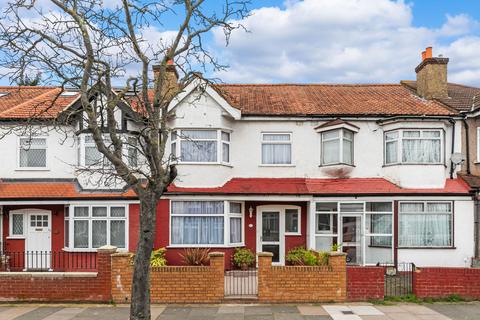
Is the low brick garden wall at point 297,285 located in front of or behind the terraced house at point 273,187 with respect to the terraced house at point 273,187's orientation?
in front

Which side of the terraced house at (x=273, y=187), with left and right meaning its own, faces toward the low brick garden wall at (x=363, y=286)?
front

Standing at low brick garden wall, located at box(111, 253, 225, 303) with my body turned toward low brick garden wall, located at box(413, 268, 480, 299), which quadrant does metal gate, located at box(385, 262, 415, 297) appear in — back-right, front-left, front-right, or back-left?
front-left

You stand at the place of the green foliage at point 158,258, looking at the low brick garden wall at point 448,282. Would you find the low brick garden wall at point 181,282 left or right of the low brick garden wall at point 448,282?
right

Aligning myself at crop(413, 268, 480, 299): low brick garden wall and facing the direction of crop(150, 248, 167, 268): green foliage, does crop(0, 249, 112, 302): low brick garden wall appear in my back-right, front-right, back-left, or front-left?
front-left

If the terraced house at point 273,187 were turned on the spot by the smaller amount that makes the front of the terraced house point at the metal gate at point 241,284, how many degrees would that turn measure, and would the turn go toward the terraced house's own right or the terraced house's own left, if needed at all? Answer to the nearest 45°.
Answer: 0° — it already faces it

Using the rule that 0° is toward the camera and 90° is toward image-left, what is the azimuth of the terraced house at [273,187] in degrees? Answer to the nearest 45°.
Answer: approximately 0°
